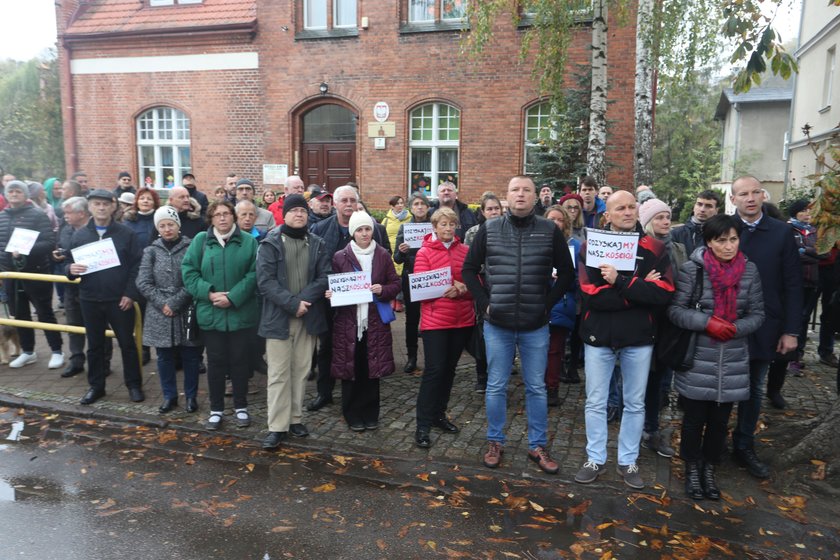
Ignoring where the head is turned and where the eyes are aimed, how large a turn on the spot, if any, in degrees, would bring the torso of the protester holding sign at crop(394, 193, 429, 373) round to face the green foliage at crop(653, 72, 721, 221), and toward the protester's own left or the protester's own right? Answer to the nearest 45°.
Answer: approximately 135° to the protester's own left

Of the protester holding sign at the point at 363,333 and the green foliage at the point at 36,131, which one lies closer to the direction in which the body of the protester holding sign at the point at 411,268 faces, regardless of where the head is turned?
the protester holding sign

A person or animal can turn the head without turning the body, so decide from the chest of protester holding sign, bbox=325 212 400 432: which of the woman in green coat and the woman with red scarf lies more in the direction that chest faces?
the woman with red scarf

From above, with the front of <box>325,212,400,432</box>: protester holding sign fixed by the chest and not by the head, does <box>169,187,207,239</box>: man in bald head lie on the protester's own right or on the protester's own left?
on the protester's own right

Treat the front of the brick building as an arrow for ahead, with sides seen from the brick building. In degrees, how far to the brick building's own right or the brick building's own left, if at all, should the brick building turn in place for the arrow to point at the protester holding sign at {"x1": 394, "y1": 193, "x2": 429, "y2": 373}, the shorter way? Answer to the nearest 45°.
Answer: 0° — it already faces them

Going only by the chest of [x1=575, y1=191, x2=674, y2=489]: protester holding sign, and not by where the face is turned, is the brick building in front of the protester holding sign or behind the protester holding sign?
behind

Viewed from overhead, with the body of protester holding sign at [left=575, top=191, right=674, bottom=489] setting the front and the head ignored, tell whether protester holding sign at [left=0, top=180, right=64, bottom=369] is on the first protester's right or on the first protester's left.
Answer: on the first protester's right

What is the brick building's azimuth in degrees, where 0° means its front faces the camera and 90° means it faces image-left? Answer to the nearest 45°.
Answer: approximately 0°

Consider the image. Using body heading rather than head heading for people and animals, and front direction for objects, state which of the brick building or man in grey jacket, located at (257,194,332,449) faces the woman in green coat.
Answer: the brick building

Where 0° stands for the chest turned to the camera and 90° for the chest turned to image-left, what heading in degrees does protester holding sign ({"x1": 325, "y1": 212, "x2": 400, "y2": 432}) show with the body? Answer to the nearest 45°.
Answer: approximately 0°
